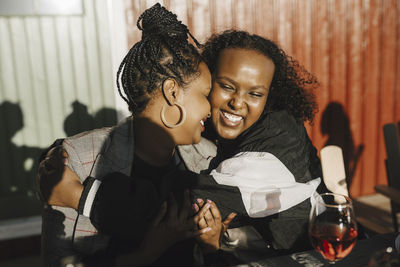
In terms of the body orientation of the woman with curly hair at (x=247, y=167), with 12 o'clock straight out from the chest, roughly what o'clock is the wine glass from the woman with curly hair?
The wine glass is roughly at 10 o'clock from the woman with curly hair.

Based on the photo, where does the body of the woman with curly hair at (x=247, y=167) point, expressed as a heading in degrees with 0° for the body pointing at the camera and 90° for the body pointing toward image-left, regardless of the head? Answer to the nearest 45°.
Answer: approximately 45°

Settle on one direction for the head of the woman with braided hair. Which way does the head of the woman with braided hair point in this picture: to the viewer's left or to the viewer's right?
to the viewer's right
